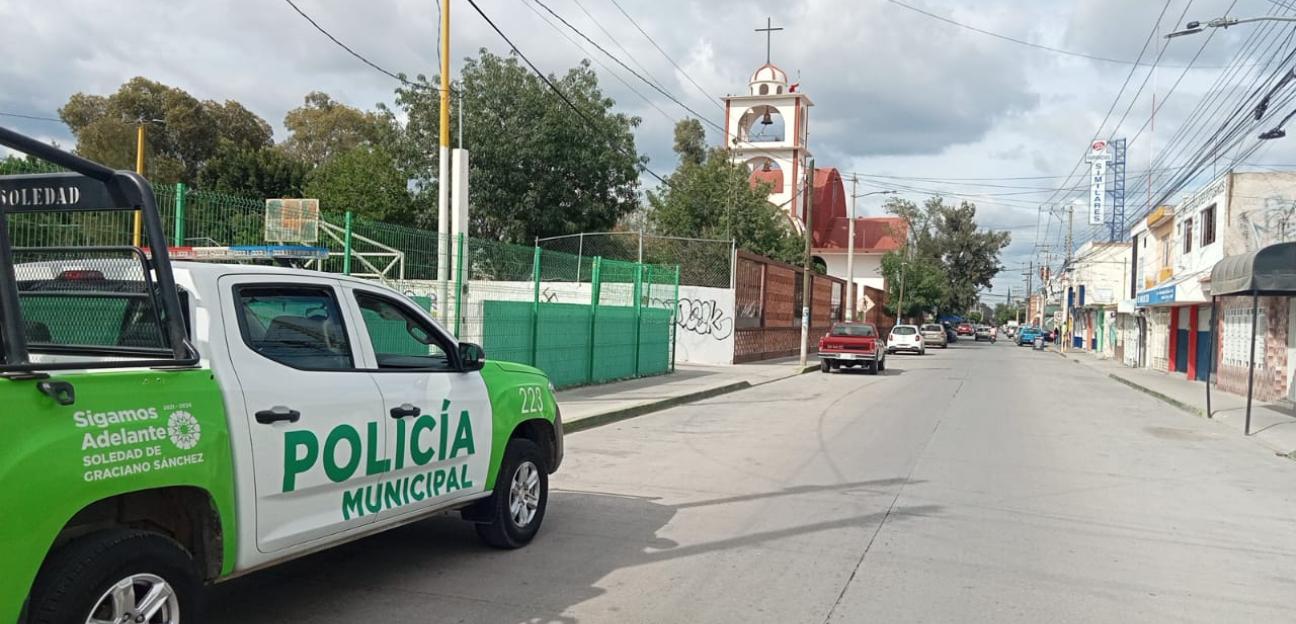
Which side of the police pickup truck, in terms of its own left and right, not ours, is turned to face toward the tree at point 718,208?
front

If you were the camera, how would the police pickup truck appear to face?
facing away from the viewer and to the right of the viewer

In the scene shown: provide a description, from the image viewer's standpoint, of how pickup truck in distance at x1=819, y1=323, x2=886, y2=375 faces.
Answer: facing away from the viewer

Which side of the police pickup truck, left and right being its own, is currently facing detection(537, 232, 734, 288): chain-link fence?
front

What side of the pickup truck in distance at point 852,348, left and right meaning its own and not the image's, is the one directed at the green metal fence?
back

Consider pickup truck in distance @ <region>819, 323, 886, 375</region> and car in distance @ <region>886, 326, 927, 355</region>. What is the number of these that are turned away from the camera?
2

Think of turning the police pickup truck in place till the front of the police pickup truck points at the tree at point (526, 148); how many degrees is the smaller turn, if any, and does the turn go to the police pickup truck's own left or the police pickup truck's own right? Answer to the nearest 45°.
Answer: approximately 45° to the police pickup truck's own left

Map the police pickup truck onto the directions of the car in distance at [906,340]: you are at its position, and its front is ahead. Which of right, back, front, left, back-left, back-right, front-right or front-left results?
back

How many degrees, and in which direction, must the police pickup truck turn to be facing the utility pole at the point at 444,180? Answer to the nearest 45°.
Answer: approximately 45° to its left
